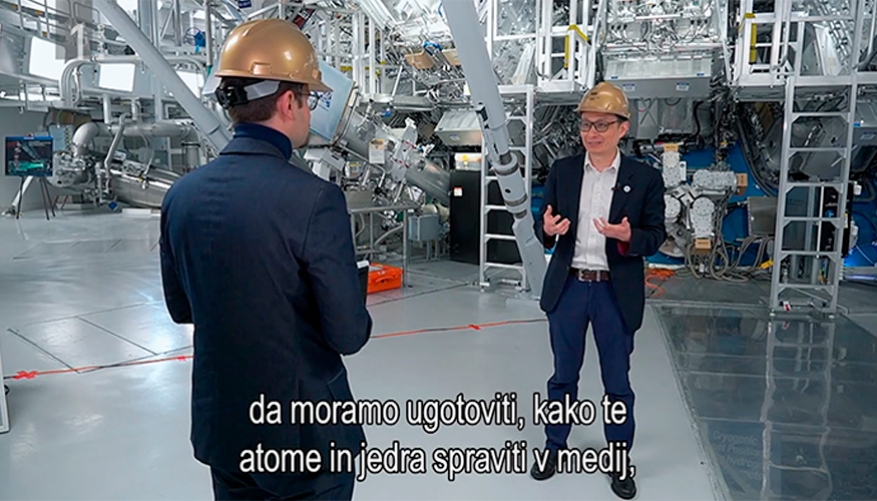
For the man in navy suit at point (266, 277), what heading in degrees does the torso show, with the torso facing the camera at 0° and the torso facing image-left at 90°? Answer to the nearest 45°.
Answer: approximately 225°

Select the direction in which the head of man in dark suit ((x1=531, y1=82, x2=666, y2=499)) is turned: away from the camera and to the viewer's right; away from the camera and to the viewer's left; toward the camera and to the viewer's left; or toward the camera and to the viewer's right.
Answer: toward the camera and to the viewer's left

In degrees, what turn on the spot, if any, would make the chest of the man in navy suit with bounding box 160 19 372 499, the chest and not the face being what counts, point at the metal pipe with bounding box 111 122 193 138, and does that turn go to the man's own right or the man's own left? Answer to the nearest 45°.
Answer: approximately 45° to the man's own left

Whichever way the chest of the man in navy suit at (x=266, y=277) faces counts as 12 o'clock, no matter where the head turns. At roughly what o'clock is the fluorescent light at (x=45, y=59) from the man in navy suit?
The fluorescent light is roughly at 10 o'clock from the man in navy suit.

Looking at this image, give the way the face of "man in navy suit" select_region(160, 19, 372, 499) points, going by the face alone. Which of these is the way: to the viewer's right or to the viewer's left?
to the viewer's right

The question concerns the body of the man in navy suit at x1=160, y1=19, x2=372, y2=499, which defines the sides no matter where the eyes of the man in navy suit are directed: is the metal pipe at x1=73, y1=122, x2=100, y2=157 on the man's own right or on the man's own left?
on the man's own left

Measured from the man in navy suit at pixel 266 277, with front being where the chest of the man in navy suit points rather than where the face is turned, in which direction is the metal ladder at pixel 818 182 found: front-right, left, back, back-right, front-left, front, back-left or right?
front

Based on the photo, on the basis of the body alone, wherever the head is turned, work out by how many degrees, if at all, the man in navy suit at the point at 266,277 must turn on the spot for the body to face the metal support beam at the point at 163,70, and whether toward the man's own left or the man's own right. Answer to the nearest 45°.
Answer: approximately 45° to the man's own left

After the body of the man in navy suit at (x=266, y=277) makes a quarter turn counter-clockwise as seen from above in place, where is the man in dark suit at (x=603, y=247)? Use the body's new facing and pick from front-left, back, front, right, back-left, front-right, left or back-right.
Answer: right

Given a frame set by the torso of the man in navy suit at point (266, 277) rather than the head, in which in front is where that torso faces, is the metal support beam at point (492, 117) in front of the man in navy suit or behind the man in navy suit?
in front
